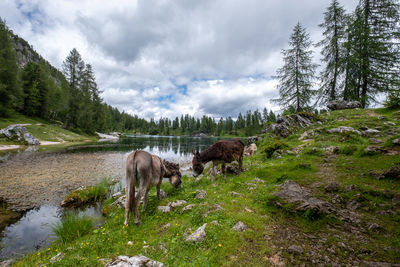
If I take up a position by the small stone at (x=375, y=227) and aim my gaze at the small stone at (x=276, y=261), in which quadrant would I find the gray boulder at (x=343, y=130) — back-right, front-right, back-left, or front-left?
back-right

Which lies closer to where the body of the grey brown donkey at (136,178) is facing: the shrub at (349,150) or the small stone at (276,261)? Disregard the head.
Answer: the shrub

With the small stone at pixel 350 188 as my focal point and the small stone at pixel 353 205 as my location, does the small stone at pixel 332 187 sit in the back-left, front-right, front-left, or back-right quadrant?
front-left

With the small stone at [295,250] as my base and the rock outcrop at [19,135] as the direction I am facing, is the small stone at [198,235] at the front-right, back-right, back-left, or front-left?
front-left

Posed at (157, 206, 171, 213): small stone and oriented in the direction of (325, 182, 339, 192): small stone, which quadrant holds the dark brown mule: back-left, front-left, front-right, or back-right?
front-left

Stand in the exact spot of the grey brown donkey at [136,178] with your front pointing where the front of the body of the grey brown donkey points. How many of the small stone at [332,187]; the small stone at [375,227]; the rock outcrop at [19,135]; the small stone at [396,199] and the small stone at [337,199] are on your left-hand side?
1

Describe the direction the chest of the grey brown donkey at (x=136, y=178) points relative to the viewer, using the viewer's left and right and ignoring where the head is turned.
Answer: facing away from the viewer and to the right of the viewer

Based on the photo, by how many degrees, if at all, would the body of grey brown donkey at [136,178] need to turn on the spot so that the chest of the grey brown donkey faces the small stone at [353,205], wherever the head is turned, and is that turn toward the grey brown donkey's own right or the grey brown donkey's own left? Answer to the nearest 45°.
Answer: approximately 45° to the grey brown donkey's own right

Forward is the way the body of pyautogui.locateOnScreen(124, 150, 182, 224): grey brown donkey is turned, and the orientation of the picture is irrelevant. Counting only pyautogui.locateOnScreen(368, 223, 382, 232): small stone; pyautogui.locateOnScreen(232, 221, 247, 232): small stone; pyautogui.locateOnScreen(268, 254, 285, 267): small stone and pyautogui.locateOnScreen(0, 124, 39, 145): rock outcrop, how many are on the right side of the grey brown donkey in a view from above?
3

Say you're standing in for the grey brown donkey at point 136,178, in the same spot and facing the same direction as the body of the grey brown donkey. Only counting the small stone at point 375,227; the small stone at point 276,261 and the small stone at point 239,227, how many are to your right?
3

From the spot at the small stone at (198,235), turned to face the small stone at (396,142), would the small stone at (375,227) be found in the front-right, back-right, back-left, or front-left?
front-right
